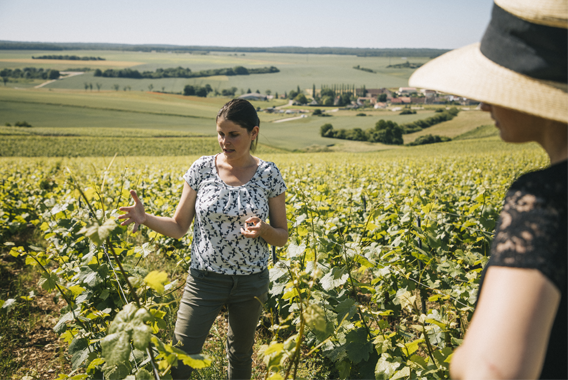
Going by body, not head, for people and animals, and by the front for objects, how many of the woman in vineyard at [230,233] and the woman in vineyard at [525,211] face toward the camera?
1

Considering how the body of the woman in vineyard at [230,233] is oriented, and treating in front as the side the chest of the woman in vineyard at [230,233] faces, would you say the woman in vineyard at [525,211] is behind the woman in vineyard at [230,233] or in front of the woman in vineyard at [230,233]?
in front

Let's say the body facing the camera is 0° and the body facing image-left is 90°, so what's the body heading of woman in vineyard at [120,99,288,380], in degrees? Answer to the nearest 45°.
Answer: approximately 0°

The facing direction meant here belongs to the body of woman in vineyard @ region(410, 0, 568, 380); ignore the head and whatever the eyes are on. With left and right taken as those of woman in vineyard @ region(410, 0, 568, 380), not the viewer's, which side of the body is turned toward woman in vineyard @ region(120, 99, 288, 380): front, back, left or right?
front

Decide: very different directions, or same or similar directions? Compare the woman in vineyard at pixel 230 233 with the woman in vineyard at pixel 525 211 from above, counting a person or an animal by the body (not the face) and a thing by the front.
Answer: very different directions

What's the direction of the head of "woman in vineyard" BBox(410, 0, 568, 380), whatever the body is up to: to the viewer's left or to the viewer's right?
to the viewer's left

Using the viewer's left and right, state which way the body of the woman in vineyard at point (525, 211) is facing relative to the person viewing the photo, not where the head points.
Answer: facing away from the viewer and to the left of the viewer
